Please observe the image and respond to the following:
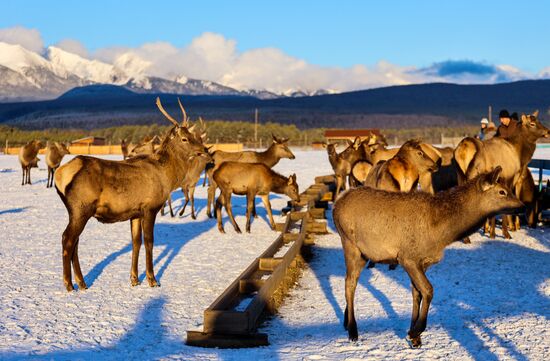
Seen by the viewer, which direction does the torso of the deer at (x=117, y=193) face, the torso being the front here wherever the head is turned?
to the viewer's right

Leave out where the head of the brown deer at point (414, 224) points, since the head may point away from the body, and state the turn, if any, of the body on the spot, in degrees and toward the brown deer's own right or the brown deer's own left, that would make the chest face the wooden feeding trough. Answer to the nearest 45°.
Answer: approximately 180°

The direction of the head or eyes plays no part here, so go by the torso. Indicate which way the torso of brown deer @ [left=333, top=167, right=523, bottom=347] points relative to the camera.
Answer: to the viewer's right

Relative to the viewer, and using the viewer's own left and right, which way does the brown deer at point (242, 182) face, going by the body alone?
facing to the right of the viewer

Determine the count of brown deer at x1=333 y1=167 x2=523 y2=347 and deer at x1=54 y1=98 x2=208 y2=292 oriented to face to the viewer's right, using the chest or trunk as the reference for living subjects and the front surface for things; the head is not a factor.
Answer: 2
